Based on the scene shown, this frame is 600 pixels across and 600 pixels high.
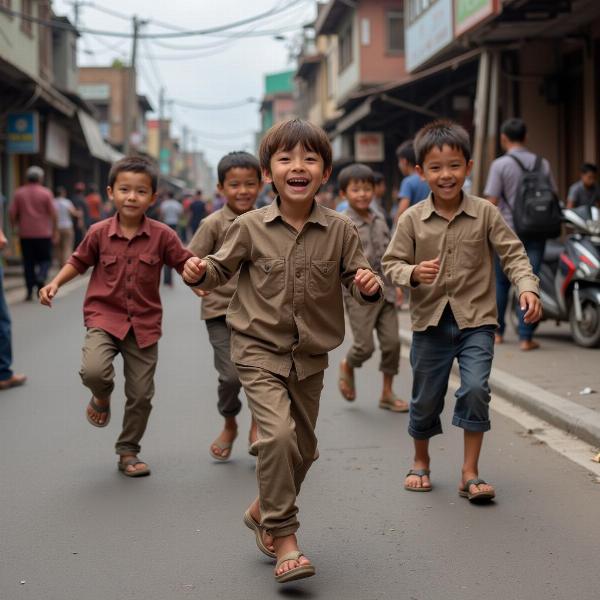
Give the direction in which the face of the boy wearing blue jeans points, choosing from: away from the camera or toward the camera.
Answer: toward the camera

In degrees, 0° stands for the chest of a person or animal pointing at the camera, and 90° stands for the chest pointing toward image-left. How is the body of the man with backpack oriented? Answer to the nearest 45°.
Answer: approximately 135°

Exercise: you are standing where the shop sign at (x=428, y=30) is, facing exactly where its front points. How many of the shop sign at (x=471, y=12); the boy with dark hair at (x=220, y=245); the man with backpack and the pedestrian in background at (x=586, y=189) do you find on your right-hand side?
0

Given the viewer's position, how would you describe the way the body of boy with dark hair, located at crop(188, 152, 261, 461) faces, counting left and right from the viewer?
facing the viewer

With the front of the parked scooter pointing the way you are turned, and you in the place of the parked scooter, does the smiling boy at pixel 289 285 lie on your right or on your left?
on your right

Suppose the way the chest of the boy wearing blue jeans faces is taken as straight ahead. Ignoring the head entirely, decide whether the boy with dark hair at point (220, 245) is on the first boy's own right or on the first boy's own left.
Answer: on the first boy's own right

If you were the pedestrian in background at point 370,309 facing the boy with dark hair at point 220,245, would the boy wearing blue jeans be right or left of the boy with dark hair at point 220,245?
left

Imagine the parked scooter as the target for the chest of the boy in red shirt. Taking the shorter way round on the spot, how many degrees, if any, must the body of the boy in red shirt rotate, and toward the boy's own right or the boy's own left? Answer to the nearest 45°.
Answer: approximately 135° to the boy's own left

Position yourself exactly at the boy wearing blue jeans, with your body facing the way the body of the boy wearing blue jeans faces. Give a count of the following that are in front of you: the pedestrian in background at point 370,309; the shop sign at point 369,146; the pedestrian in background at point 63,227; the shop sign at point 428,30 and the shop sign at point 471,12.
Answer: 0

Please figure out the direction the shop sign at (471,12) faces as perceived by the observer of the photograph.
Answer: facing the viewer and to the left of the viewer

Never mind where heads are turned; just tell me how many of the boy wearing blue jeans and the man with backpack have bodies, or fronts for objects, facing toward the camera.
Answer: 1

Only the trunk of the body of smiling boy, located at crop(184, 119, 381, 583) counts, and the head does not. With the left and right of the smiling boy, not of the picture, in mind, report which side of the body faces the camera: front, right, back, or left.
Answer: front

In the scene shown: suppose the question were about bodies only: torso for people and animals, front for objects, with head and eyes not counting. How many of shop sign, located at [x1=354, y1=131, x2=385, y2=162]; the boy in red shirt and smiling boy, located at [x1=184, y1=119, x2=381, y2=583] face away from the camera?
0

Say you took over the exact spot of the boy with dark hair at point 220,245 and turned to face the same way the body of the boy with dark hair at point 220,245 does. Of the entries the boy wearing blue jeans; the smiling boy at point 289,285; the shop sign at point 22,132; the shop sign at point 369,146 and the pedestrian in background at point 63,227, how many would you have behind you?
3

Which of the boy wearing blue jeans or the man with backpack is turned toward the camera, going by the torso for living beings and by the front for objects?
the boy wearing blue jeans

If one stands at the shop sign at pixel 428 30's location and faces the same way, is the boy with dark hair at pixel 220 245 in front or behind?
in front

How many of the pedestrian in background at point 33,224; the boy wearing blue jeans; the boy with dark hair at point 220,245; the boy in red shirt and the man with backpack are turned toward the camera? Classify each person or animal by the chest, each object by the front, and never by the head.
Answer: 3

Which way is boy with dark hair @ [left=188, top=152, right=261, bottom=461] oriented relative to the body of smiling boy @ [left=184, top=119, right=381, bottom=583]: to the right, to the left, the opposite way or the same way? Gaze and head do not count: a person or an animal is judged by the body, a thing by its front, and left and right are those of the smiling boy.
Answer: the same way

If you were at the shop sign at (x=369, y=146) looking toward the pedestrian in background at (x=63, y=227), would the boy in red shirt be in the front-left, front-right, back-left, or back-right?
front-left

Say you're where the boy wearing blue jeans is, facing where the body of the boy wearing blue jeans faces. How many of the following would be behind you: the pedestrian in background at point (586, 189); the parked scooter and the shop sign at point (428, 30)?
3

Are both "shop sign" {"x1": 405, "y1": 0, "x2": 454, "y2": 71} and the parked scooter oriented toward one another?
no
